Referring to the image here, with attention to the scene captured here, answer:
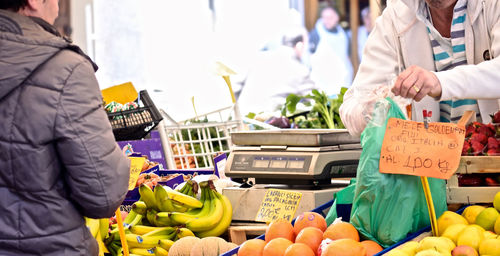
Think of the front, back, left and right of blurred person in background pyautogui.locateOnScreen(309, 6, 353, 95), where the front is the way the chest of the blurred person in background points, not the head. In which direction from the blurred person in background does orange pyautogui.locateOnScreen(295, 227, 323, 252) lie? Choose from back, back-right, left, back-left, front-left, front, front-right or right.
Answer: front

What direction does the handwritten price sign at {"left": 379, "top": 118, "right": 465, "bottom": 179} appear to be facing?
toward the camera

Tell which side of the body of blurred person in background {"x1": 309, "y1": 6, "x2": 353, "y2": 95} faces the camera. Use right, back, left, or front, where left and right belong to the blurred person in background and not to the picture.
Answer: front

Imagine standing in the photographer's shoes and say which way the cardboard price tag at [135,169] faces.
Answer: facing the viewer

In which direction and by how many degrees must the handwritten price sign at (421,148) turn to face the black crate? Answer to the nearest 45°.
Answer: approximately 135° to its right

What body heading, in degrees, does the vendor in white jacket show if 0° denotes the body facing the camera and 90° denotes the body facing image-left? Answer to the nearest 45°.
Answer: approximately 0°

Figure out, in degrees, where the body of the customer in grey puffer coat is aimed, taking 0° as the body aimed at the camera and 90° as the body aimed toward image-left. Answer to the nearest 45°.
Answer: approximately 225°

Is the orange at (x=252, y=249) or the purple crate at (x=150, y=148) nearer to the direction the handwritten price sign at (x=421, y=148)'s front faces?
the orange

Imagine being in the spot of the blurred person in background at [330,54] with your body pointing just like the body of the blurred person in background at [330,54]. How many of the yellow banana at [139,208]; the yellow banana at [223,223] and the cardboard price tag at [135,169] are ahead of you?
3
